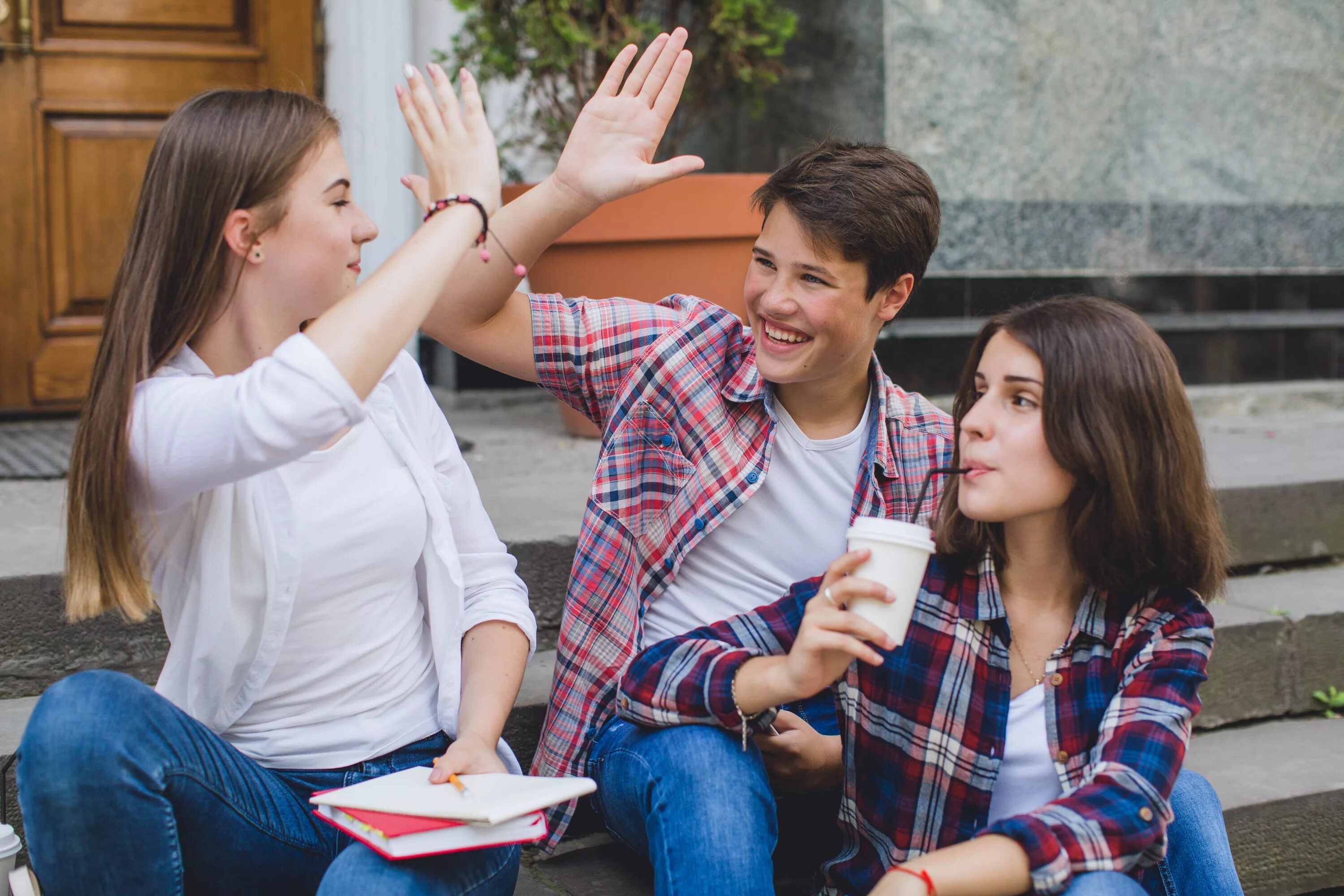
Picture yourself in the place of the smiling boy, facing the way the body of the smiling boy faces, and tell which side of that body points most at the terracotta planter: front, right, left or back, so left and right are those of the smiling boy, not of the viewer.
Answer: back

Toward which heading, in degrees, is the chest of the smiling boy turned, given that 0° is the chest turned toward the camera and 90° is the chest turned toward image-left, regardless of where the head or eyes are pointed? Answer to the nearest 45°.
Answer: approximately 0°

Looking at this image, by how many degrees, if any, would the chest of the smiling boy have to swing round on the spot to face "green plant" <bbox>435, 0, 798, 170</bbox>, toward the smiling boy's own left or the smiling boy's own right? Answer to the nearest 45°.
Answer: approximately 180°

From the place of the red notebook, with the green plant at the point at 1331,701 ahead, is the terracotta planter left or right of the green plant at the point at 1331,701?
left

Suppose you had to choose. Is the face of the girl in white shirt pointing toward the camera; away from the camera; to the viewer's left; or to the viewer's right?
to the viewer's right

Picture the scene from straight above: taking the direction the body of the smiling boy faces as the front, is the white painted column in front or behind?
behind

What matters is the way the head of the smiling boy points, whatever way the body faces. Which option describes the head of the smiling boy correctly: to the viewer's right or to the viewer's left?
to the viewer's left
